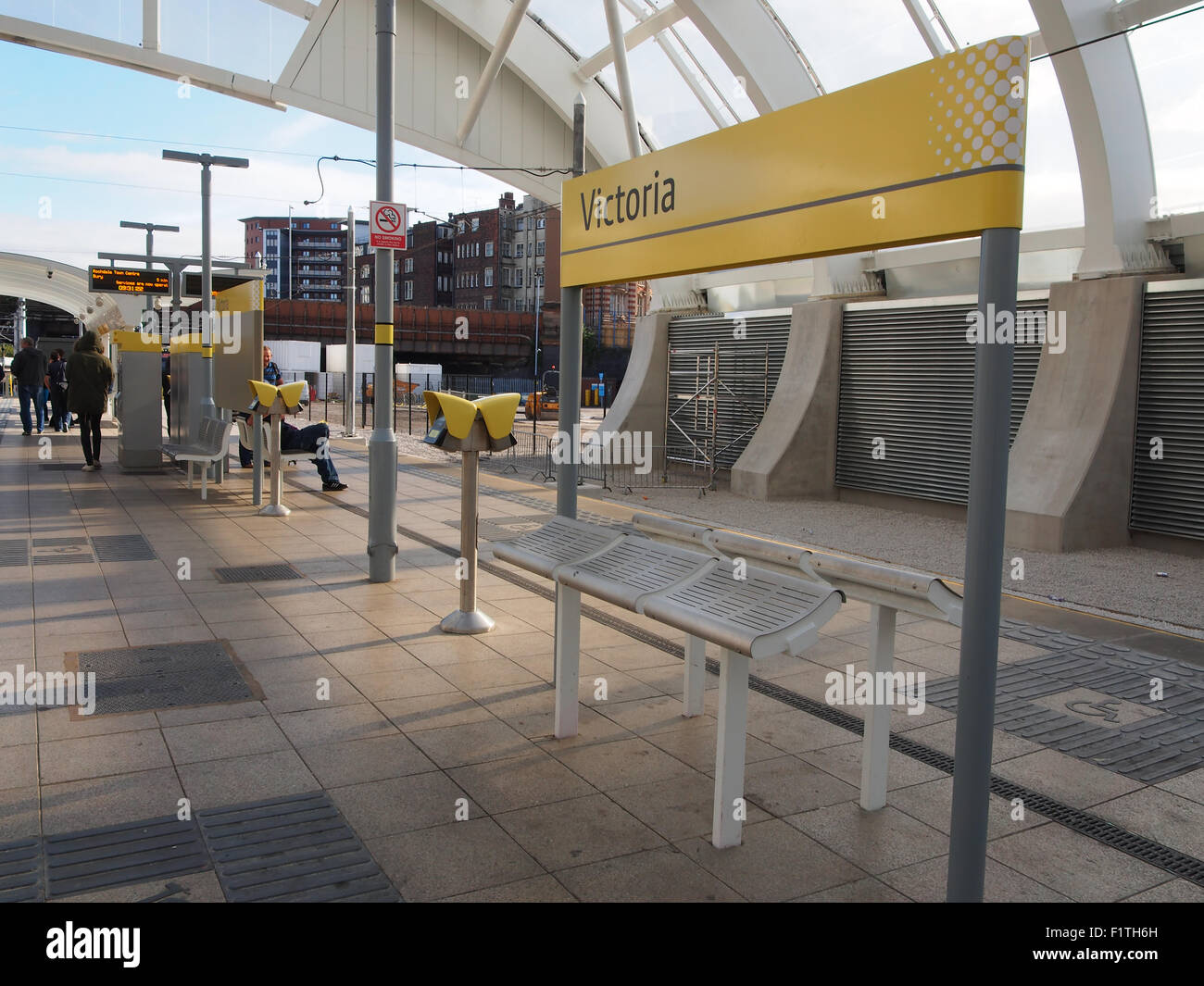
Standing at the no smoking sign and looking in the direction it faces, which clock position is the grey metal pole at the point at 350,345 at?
The grey metal pole is roughly at 6 o'clock from the no smoking sign.

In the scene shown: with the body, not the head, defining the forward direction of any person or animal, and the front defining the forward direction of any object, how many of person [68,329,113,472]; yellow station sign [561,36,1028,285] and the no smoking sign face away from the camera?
1

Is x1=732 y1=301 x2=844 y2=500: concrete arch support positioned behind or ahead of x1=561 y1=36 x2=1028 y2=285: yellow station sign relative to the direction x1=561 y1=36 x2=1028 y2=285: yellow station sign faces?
behind

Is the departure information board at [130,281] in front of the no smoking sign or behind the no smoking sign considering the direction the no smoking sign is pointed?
behind

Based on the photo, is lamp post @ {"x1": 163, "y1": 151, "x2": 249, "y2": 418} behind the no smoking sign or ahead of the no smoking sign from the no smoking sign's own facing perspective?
behind

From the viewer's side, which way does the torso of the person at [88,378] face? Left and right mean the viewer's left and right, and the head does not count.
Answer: facing away from the viewer

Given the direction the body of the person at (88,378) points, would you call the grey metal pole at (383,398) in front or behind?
behind

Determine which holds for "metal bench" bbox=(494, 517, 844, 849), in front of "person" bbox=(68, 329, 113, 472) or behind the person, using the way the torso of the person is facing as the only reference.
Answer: behind

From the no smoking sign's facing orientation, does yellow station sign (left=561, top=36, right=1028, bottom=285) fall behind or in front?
in front

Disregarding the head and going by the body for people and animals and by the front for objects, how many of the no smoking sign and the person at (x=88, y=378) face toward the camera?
1
